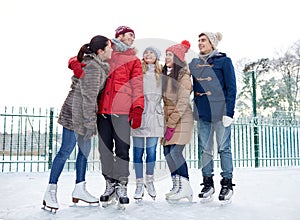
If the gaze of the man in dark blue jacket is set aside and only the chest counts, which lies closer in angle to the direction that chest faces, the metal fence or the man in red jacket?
the man in red jacket

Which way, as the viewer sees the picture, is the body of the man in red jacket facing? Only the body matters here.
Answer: toward the camera

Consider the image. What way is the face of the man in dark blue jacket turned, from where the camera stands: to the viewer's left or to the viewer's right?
to the viewer's left

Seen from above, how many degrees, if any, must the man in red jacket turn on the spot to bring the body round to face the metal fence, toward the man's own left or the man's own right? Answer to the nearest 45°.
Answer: approximately 180°

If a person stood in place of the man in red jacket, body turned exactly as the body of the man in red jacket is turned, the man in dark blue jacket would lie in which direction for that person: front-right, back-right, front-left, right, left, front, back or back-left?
left

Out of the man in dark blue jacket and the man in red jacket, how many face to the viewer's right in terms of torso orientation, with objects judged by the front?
0
